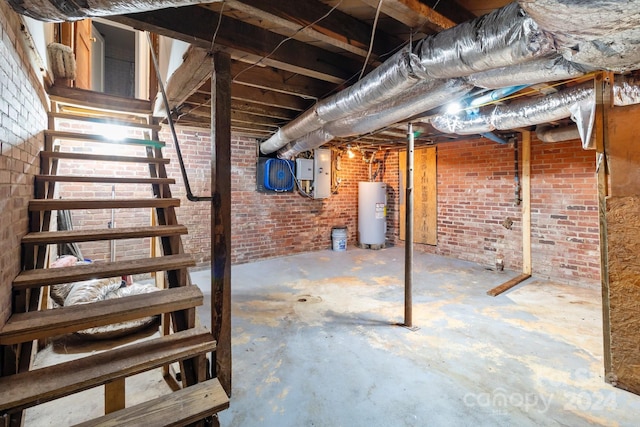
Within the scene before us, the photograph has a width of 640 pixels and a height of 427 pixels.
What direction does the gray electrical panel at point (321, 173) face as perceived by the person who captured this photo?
facing the viewer

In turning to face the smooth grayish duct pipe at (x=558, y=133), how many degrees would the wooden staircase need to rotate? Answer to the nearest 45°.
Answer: approximately 90° to its left

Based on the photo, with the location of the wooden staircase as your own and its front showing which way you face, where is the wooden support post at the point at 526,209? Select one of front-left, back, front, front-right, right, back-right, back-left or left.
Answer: left

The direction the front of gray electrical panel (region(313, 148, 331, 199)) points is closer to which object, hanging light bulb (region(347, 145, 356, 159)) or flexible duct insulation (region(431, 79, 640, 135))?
the flexible duct insulation

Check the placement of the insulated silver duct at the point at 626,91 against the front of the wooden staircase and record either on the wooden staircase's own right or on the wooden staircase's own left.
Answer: on the wooden staircase's own left

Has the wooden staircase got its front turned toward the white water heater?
no

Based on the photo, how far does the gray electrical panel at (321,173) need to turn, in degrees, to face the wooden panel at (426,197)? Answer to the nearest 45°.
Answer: approximately 90° to its left

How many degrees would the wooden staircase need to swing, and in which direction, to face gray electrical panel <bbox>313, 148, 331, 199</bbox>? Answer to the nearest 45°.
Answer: approximately 135° to its left

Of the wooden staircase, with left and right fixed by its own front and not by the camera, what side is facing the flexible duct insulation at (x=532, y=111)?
left

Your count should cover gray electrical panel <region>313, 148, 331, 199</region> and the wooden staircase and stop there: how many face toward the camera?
2

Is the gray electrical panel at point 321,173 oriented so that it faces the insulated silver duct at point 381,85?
yes

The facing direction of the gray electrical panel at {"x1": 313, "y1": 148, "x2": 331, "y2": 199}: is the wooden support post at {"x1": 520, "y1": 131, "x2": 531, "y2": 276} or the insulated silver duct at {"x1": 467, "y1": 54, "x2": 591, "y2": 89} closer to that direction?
the insulated silver duct

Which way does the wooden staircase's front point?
toward the camera

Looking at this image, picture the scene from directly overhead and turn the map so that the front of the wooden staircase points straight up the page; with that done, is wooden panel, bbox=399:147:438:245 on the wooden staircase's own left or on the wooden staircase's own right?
on the wooden staircase's own left

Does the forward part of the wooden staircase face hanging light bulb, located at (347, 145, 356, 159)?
no
